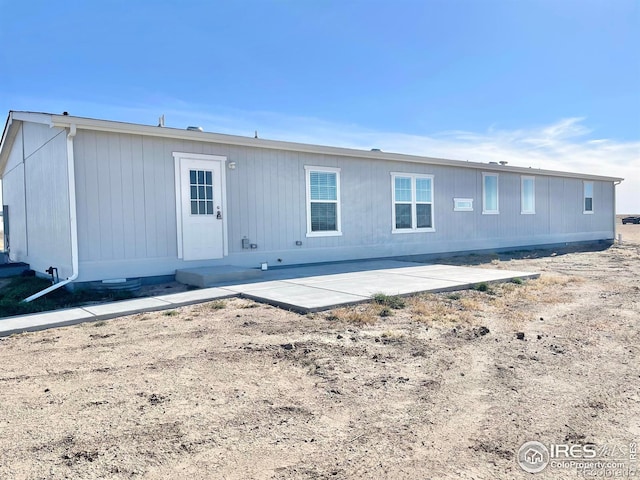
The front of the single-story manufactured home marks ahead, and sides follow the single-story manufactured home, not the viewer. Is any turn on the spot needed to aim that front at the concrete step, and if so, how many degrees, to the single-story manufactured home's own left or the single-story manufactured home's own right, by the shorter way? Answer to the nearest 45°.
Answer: approximately 45° to the single-story manufactured home's own right
